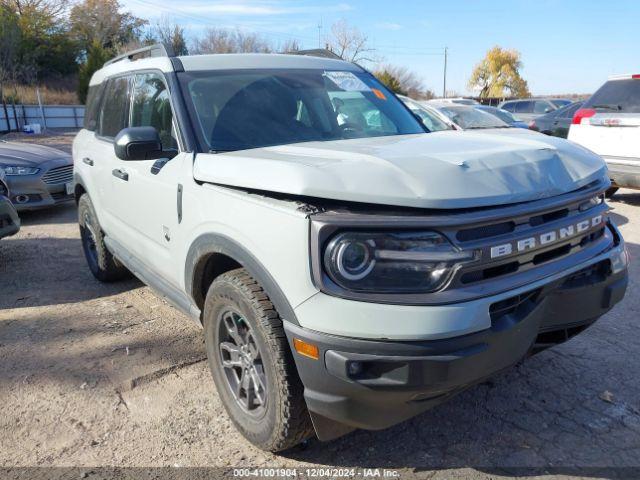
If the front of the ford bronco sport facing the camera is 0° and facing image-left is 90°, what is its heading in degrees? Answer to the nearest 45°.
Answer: approximately 315°

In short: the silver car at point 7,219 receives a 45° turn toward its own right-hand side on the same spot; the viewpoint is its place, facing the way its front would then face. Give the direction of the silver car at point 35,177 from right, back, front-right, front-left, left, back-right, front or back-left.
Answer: back

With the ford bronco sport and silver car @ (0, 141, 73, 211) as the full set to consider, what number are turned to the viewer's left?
0

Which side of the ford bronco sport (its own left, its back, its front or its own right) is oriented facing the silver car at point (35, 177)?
back

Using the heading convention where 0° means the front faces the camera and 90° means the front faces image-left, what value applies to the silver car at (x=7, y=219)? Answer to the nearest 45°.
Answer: approximately 315°

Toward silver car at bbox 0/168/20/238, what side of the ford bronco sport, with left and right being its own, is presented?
back

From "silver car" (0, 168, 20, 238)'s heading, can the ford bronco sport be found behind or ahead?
ahead

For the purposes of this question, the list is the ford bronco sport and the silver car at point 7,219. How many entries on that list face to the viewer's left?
0

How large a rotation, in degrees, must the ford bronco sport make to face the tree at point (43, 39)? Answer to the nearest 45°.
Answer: approximately 180°

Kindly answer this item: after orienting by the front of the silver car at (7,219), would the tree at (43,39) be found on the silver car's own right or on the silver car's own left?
on the silver car's own left
